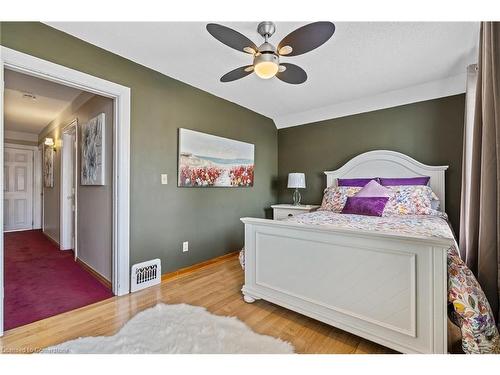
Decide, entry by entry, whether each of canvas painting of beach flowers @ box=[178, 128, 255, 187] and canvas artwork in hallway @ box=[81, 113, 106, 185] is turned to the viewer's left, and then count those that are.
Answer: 1

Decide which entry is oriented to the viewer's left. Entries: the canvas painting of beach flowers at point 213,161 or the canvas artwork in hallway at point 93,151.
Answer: the canvas artwork in hallway

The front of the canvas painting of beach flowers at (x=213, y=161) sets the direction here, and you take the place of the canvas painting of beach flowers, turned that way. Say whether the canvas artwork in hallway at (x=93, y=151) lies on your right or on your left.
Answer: on your right

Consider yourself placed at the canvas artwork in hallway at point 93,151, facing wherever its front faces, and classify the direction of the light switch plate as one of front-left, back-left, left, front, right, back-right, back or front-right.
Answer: back-left

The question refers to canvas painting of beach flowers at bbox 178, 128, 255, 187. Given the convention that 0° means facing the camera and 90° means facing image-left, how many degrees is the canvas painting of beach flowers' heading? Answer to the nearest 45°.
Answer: approximately 315°

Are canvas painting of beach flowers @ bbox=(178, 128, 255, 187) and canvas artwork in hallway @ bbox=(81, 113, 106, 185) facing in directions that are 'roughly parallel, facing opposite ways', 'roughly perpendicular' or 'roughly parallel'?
roughly perpendicular

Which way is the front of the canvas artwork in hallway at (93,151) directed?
to the viewer's left

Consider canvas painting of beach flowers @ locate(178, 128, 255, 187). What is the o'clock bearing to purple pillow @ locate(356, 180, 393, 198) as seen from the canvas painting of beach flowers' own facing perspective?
The purple pillow is roughly at 11 o'clock from the canvas painting of beach flowers.

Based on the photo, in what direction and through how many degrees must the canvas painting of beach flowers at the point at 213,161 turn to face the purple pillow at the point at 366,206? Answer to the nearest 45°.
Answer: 0° — it already faces it

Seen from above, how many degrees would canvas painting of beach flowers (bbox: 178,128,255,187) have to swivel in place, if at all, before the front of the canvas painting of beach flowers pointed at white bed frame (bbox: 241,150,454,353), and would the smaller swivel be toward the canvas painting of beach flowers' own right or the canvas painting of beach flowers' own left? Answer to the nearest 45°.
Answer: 0° — it already faces it

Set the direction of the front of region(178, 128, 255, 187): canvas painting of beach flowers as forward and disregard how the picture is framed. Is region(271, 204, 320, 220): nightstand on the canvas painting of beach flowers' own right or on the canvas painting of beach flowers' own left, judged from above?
on the canvas painting of beach flowers' own left

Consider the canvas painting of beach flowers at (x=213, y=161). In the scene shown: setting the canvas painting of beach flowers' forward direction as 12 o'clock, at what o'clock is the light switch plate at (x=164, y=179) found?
The light switch plate is roughly at 3 o'clock from the canvas painting of beach flowers.

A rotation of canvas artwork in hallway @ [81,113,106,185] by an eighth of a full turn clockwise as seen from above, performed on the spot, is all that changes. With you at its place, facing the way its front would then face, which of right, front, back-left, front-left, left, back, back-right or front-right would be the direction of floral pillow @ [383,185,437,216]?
back
